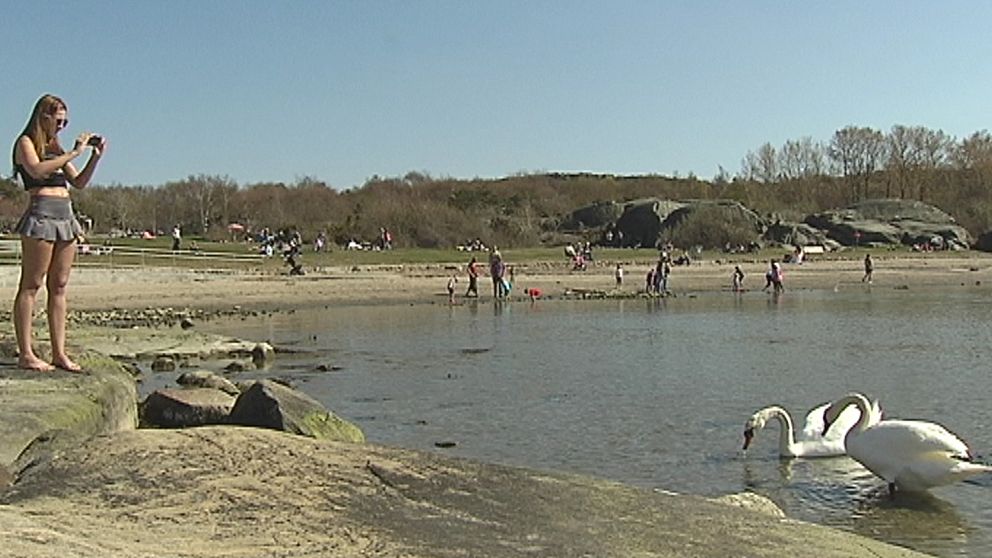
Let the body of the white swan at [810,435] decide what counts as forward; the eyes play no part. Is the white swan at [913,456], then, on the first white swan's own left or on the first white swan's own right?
on the first white swan's own left

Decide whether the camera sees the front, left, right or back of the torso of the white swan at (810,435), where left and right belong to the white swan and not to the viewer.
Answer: left

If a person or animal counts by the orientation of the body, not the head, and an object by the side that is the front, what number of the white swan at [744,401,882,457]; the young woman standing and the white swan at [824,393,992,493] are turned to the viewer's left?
2

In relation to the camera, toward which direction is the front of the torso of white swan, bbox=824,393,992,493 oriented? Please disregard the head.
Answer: to the viewer's left

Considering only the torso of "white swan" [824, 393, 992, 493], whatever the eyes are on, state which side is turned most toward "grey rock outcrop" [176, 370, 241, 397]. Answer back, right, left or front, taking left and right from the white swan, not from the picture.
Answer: front

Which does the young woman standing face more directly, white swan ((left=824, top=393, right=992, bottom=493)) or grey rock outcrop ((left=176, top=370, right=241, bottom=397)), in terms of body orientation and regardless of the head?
the white swan

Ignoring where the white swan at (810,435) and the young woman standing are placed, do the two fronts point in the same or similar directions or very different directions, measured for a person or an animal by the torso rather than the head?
very different directions

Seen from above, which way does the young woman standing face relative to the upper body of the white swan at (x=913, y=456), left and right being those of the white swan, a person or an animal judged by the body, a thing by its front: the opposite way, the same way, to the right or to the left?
the opposite way
